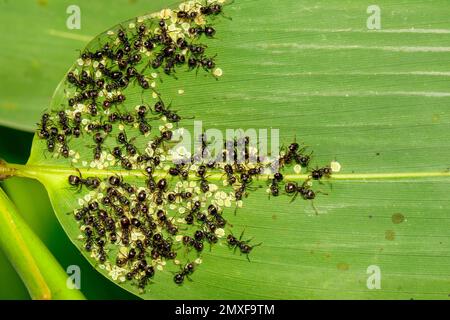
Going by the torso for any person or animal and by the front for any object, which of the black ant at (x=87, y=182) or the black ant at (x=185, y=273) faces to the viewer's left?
the black ant at (x=87, y=182)

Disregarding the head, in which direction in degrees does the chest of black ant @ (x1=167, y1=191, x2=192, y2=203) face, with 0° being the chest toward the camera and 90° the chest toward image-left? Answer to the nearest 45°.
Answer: approximately 270°

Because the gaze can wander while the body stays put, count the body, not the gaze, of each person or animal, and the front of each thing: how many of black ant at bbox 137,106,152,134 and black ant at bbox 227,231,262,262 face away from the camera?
1

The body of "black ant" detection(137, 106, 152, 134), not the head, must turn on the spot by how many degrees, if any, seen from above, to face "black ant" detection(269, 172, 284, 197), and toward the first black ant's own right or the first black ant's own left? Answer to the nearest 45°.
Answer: approximately 90° to the first black ant's own right

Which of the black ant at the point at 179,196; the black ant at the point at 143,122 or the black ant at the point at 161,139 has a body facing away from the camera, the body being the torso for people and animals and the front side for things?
the black ant at the point at 143,122

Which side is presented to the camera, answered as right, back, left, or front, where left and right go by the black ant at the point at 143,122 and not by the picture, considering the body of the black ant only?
back

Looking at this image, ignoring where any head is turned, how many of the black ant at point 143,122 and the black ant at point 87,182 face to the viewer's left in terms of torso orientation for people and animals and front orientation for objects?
1

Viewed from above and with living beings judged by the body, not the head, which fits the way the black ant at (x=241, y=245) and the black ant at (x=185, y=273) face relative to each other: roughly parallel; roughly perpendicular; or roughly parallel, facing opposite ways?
roughly perpendicular
